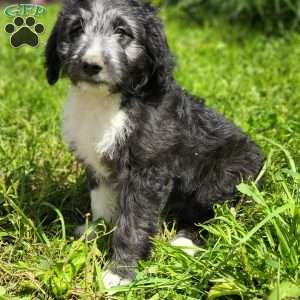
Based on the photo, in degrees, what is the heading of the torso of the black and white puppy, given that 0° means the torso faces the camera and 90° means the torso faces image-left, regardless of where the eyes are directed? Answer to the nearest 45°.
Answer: approximately 45°
